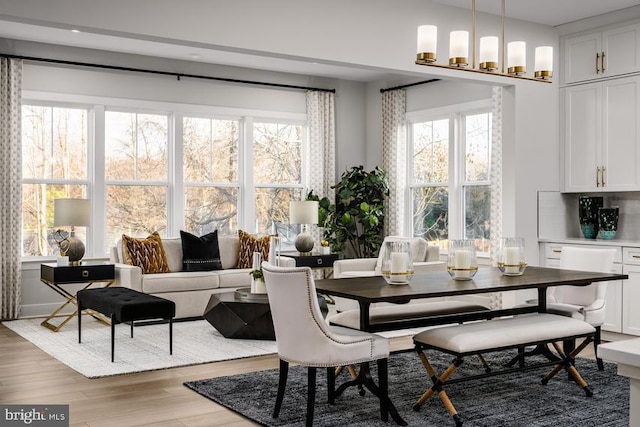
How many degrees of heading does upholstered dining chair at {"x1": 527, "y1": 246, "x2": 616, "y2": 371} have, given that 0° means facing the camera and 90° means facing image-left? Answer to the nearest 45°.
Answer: approximately 45°

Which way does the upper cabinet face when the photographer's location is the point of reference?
facing the viewer and to the left of the viewer

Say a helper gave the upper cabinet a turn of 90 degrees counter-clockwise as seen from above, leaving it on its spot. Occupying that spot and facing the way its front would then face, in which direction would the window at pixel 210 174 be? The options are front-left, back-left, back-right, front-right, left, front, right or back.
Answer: back-right

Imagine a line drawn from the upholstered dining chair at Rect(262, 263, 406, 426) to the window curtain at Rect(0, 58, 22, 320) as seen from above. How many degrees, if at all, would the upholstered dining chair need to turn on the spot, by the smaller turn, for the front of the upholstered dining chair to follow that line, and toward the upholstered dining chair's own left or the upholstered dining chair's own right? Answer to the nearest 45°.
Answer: approximately 90° to the upholstered dining chair's own left

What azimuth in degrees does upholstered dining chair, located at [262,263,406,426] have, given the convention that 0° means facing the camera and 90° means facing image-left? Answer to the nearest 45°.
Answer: approximately 225°

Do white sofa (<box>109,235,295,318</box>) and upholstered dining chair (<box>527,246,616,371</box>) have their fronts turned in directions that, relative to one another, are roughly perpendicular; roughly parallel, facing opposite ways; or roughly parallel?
roughly perpendicular

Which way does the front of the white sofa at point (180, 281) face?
toward the camera

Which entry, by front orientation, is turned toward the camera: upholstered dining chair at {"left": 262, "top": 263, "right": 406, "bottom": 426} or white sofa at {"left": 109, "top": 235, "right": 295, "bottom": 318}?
the white sofa

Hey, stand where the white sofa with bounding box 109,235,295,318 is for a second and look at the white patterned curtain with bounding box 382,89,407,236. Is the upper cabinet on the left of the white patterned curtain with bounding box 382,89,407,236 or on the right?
right

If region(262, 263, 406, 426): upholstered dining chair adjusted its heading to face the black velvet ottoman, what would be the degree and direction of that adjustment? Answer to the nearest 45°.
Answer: approximately 90° to its left

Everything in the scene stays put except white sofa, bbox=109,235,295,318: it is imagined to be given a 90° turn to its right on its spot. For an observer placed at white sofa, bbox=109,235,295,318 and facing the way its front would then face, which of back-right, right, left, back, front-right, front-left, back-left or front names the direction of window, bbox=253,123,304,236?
back-right

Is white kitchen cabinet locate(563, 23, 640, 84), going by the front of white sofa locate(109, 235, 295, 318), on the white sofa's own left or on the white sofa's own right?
on the white sofa's own left

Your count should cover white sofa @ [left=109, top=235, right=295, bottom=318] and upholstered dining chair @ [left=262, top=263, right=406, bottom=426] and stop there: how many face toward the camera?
1

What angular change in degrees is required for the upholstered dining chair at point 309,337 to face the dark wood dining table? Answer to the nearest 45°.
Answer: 0° — it already faces it

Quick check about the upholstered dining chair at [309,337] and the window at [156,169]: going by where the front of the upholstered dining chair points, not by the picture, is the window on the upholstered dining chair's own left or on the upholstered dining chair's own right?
on the upholstered dining chair's own left

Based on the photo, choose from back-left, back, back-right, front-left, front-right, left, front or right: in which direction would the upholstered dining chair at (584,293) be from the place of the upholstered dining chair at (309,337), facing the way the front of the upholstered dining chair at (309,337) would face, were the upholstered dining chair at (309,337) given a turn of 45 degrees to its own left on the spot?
front-right

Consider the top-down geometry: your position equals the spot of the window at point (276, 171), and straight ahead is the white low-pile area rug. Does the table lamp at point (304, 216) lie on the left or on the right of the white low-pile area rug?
left
